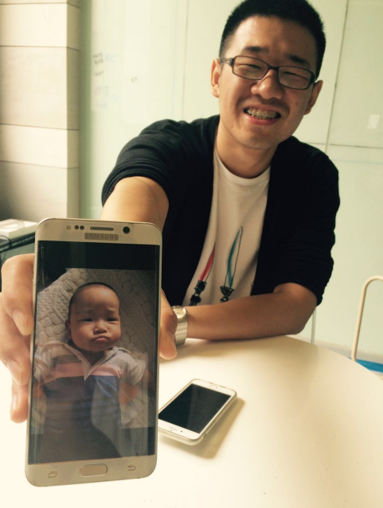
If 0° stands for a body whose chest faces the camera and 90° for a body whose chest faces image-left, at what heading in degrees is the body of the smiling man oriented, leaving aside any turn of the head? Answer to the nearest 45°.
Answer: approximately 0°

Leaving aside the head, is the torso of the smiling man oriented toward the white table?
yes

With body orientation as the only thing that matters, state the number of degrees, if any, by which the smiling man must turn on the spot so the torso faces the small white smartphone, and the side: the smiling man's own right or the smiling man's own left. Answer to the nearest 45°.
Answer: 0° — they already face it
